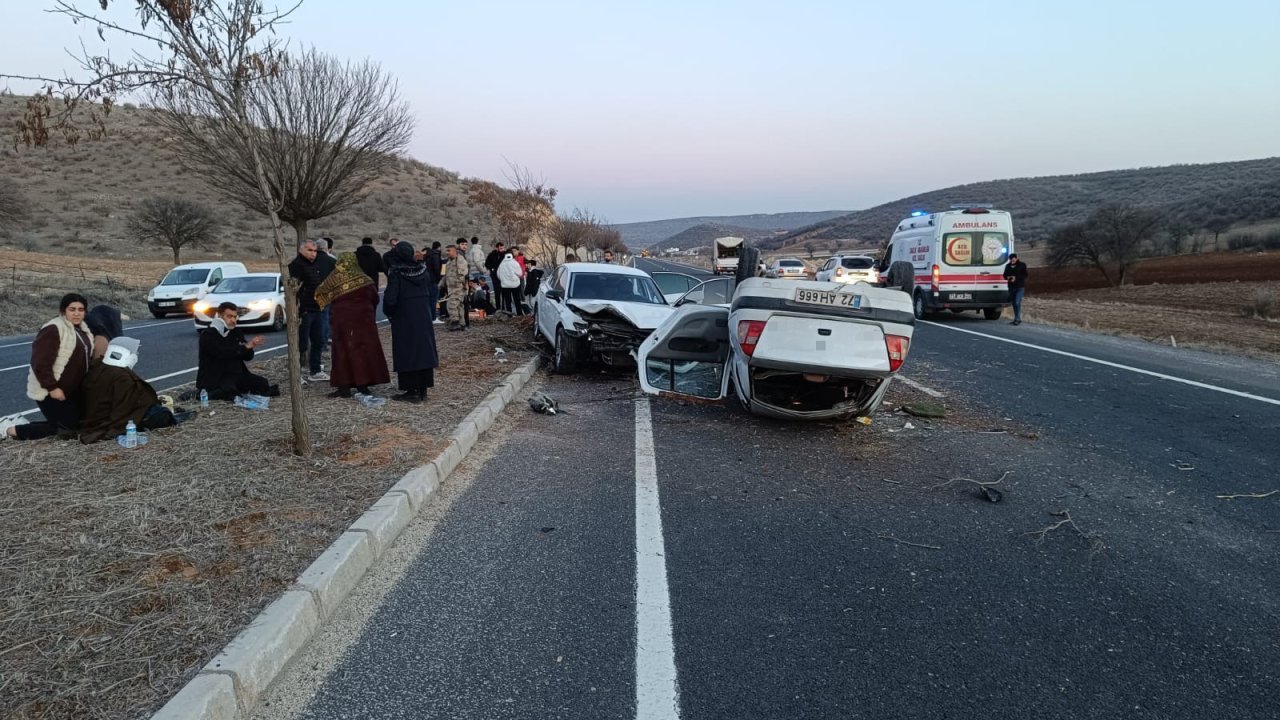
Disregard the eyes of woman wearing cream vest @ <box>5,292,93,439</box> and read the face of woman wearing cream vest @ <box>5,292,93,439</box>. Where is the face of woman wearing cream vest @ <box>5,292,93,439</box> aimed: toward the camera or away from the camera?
toward the camera

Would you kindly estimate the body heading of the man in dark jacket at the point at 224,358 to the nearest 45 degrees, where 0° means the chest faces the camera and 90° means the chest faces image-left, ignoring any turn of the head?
approximately 315°

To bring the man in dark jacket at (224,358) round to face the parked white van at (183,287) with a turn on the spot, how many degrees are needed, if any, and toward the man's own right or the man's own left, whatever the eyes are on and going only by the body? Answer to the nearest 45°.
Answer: approximately 135° to the man's own left

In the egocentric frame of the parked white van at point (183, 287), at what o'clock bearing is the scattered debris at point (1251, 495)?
The scattered debris is roughly at 10 o'clock from the parked white van.

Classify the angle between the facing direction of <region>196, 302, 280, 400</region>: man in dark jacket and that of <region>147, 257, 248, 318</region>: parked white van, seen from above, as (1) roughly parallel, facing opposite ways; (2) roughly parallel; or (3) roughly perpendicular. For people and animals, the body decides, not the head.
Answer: roughly perpendicular

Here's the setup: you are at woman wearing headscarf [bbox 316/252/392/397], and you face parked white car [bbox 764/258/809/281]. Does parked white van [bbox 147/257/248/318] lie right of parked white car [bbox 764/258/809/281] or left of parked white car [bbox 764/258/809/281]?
left

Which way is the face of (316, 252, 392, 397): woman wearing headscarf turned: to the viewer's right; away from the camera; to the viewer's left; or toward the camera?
away from the camera

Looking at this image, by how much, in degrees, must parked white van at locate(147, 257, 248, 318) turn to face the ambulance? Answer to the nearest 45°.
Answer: approximately 90° to its left

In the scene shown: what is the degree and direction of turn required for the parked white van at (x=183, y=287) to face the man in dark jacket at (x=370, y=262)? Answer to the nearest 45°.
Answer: approximately 45° to its left
